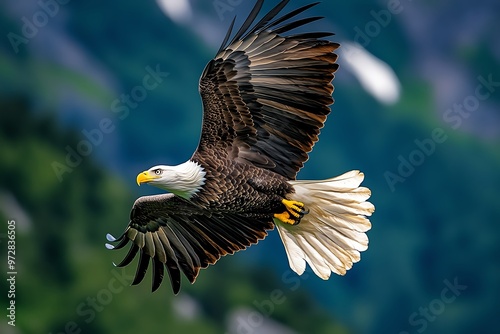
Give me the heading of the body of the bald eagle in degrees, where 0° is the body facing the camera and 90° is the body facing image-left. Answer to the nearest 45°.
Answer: approximately 90°
